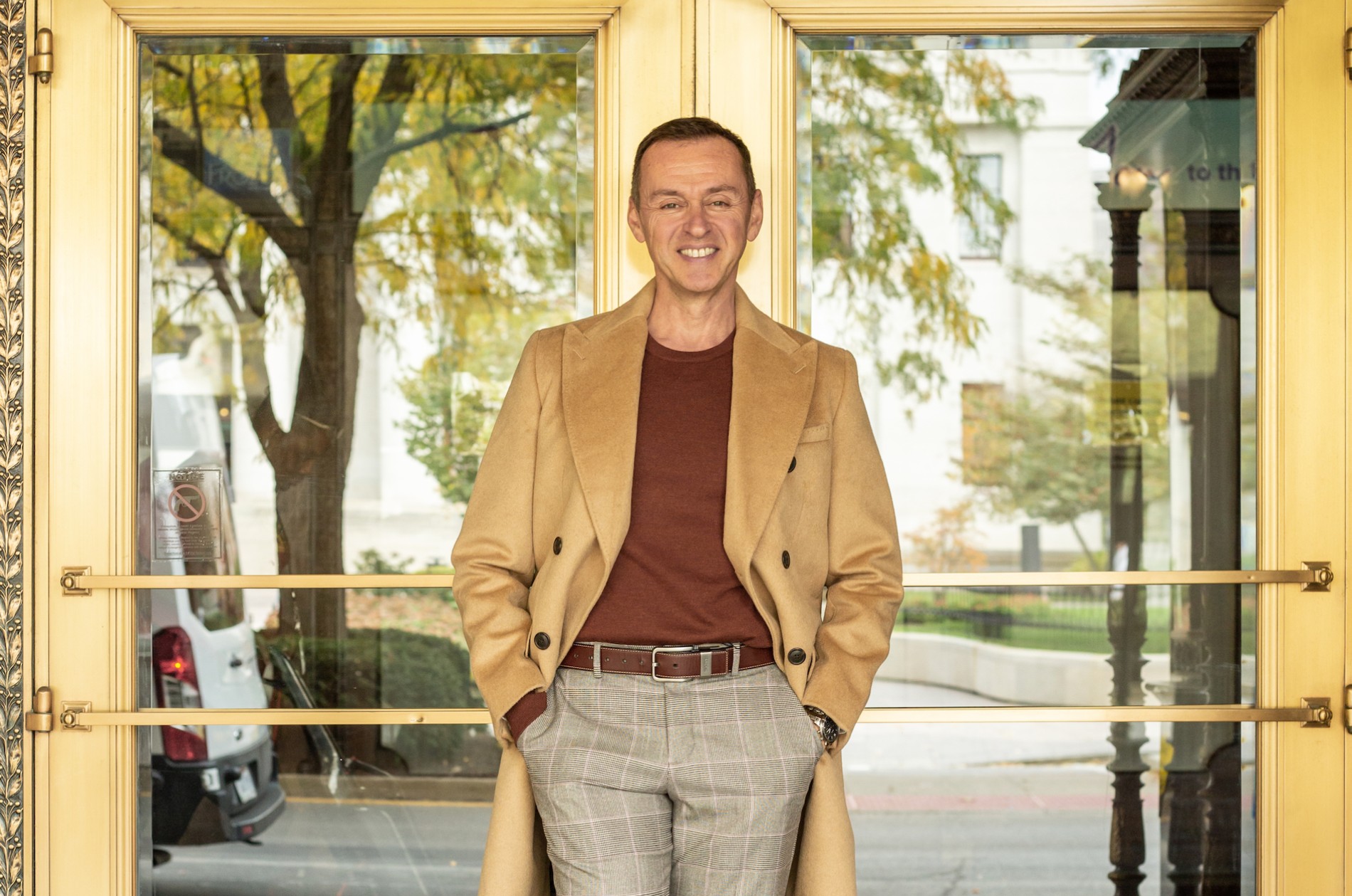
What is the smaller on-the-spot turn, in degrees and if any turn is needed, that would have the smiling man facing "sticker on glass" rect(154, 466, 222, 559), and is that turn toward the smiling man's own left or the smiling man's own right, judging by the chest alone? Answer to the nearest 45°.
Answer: approximately 135° to the smiling man's own right

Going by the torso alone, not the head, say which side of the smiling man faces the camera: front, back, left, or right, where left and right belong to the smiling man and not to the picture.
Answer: front

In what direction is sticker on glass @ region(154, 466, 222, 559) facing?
toward the camera

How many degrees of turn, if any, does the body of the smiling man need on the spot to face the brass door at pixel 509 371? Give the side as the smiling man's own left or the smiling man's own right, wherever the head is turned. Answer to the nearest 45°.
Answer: approximately 135° to the smiling man's own right

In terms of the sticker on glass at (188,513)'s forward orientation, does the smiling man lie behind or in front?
in front

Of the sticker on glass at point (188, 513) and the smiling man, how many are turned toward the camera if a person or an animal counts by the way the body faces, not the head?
2
